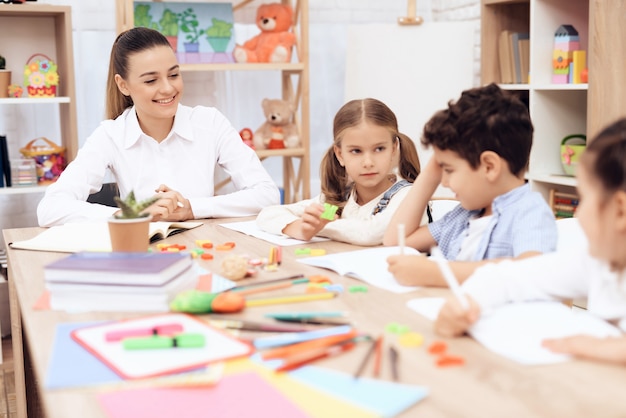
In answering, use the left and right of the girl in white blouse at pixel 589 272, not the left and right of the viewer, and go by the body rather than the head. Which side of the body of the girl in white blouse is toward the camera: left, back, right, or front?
left

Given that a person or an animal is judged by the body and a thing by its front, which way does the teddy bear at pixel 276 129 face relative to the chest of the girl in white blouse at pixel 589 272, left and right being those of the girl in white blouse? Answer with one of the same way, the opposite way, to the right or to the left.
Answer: to the left

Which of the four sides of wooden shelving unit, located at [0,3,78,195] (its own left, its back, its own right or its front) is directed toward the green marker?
front

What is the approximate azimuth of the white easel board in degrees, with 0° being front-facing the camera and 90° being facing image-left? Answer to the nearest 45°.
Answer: approximately 0°

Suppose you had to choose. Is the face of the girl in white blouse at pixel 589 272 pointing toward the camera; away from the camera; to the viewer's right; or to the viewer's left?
to the viewer's left

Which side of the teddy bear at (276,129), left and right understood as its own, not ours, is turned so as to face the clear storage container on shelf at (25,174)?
right

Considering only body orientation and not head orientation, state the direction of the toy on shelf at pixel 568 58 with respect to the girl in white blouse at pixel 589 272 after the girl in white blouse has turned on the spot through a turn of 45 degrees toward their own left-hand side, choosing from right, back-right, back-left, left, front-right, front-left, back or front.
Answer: back-right

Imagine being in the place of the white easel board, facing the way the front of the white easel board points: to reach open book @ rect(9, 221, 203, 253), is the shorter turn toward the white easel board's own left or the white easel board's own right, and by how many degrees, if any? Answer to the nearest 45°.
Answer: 0° — it already faces it

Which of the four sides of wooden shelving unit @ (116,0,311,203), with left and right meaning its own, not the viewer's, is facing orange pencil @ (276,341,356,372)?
front

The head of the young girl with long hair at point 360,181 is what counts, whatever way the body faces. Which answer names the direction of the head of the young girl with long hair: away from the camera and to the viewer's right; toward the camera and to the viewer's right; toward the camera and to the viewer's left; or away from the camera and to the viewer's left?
toward the camera and to the viewer's right

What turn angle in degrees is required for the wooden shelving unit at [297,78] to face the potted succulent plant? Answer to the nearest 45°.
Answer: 0° — it already faces it
